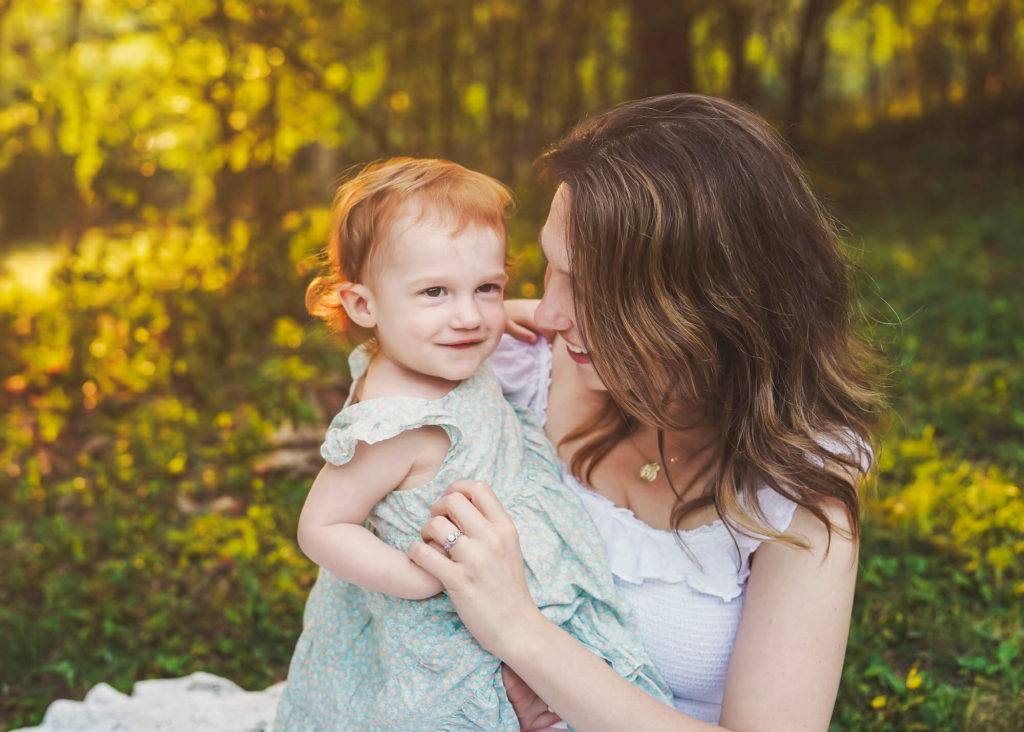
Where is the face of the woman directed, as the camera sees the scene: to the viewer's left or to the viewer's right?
to the viewer's left

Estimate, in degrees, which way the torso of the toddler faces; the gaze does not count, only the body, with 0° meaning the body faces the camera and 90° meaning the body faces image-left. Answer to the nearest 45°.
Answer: approximately 315°

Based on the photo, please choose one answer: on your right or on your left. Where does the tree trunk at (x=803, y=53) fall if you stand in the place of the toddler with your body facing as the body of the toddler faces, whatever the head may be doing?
on your left

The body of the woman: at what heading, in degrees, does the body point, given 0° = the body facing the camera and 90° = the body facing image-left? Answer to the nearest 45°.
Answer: approximately 45°

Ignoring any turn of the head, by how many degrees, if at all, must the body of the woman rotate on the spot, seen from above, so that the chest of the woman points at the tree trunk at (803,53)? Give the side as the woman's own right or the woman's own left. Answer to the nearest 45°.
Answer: approximately 135° to the woman's own right
